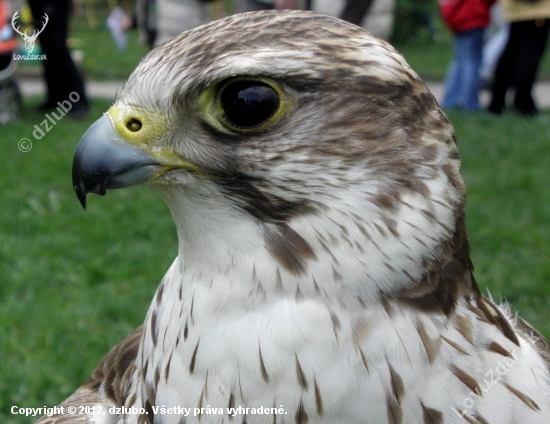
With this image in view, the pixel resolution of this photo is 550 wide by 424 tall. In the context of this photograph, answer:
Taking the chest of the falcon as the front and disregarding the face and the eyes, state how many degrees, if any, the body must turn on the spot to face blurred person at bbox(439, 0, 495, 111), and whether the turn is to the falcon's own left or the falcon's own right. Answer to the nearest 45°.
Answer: approximately 135° to the falcon's own right

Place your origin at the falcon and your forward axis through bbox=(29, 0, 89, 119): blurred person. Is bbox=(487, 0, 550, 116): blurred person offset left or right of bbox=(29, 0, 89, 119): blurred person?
right

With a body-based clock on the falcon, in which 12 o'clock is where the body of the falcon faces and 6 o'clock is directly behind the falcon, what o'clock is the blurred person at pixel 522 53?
The blurred person is roughly at 5 o'clock from the falcon.

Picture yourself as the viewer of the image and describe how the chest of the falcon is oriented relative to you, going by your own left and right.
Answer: facing the viewer and to the left of the viewer
